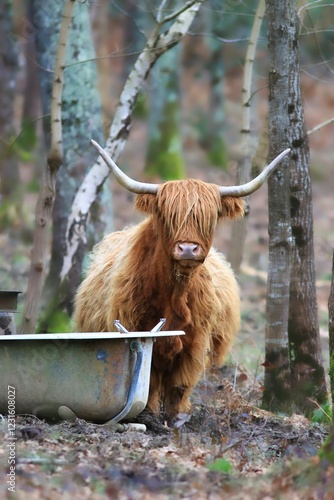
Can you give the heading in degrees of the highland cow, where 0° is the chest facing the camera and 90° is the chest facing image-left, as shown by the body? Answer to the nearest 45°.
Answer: approximately 0°

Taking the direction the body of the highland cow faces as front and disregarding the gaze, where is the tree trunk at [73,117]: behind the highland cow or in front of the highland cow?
behind

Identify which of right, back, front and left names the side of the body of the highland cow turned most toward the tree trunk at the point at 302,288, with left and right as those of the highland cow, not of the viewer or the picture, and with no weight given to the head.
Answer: left

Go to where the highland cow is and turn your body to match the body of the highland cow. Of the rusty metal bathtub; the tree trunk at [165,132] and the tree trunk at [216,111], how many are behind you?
2

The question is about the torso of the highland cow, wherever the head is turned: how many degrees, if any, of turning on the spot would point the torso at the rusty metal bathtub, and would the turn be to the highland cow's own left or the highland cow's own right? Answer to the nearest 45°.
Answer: approximately 45° to the highland cow's own right

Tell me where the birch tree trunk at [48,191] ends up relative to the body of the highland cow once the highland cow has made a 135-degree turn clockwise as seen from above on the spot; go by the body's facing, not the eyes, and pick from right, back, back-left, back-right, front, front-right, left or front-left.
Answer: front

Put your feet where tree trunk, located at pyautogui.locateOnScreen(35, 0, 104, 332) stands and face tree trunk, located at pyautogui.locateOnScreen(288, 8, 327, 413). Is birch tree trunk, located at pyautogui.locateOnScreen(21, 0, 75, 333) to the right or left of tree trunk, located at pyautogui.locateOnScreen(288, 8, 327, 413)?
right

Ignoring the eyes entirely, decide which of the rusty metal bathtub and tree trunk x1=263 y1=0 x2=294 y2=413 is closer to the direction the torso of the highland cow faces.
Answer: the rusty metal bathtub

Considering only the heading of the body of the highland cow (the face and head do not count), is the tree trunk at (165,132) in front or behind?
behind

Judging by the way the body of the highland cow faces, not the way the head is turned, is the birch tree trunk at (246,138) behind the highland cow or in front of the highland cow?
behind
